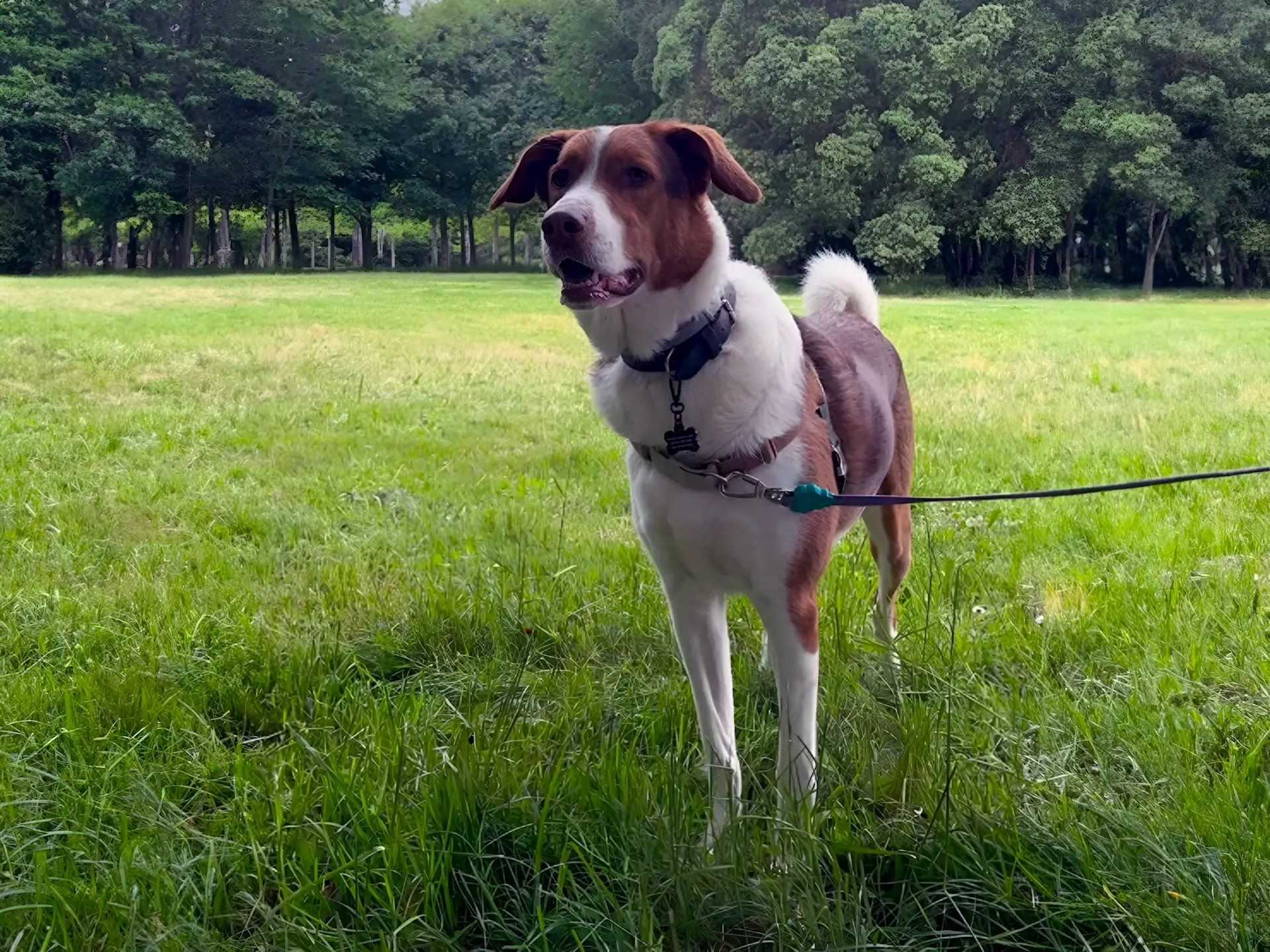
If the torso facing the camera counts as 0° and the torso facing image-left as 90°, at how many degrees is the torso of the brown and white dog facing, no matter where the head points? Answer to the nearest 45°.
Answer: approximately 45°
